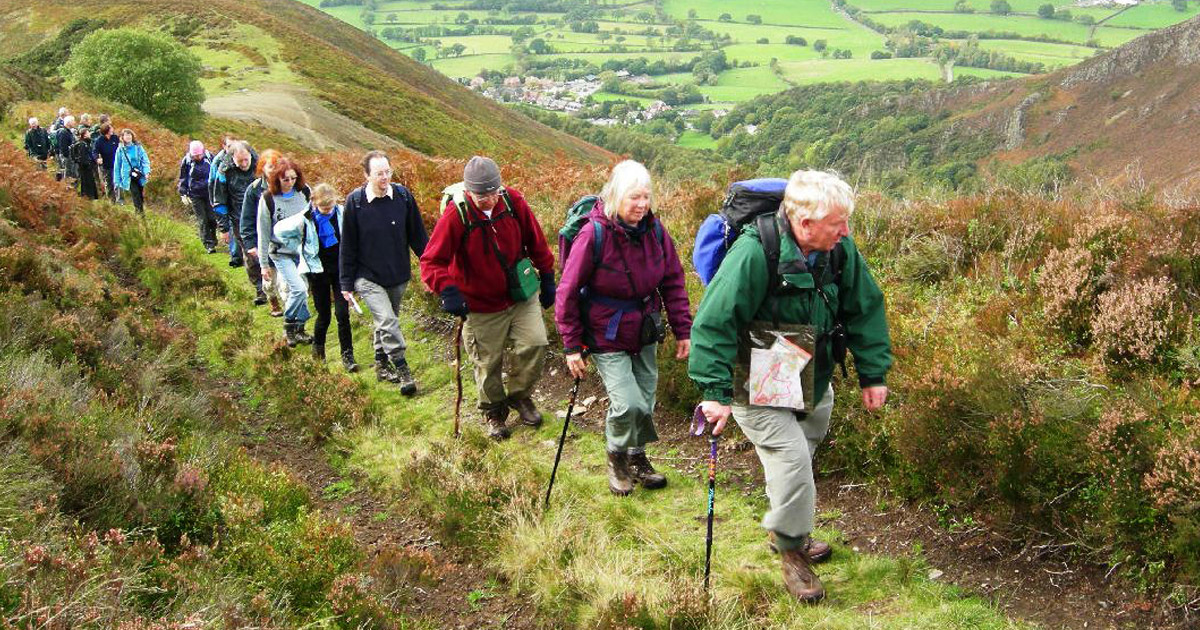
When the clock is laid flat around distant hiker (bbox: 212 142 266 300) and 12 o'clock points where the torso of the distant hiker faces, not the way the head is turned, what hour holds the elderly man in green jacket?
The elderly man in green jacket is roughly at 1 o'clock from the distant hiker.

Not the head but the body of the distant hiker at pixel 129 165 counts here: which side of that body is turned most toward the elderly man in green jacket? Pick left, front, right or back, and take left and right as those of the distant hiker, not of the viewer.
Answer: front

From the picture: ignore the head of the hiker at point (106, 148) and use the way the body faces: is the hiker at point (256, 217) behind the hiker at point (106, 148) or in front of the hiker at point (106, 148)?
in front

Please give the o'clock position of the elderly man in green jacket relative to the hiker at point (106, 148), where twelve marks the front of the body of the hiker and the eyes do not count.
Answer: The elderly man in green jacket is roughly at 1 o'clock from the hiker.

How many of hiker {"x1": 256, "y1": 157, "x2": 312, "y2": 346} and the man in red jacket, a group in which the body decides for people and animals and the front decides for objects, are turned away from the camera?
0

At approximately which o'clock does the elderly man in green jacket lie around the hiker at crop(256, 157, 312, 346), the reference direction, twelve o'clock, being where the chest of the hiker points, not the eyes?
The elderly man in green jacket is roughly at 1 o'clock from the hiker.

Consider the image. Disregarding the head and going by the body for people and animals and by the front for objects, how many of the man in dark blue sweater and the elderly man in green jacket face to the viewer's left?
0
